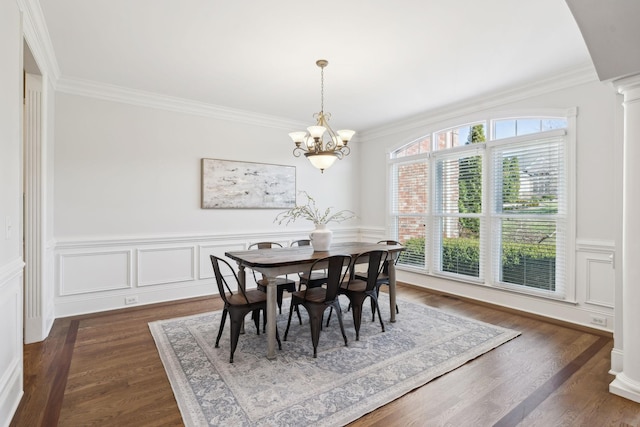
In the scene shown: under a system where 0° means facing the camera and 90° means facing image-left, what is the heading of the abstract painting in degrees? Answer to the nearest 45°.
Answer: approximately 315°

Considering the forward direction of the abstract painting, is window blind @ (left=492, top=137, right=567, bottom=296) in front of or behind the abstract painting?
in front

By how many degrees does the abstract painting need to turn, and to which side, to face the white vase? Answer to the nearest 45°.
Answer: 0° — it already faces it

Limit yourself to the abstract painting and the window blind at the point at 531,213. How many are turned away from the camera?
0

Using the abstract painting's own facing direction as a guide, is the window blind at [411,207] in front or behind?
in front

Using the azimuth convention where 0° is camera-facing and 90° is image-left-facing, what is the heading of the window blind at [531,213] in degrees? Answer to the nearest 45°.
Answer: approximately 45°

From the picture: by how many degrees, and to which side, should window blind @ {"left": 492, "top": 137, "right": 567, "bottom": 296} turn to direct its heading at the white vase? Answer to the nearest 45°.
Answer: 0° — it already faces it

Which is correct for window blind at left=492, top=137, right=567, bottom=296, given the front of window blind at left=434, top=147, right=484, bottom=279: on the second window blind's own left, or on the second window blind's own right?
on the second window blind's own left

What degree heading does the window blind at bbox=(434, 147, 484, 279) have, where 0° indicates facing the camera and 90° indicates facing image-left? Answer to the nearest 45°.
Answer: approximately 45°

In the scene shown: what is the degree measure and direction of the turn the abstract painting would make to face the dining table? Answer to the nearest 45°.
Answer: approximately 45° to its right

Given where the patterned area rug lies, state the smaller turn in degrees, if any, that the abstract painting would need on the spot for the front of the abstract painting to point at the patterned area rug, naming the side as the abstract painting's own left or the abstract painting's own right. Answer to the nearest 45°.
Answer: approximately 45° to the abstract painting's own right
